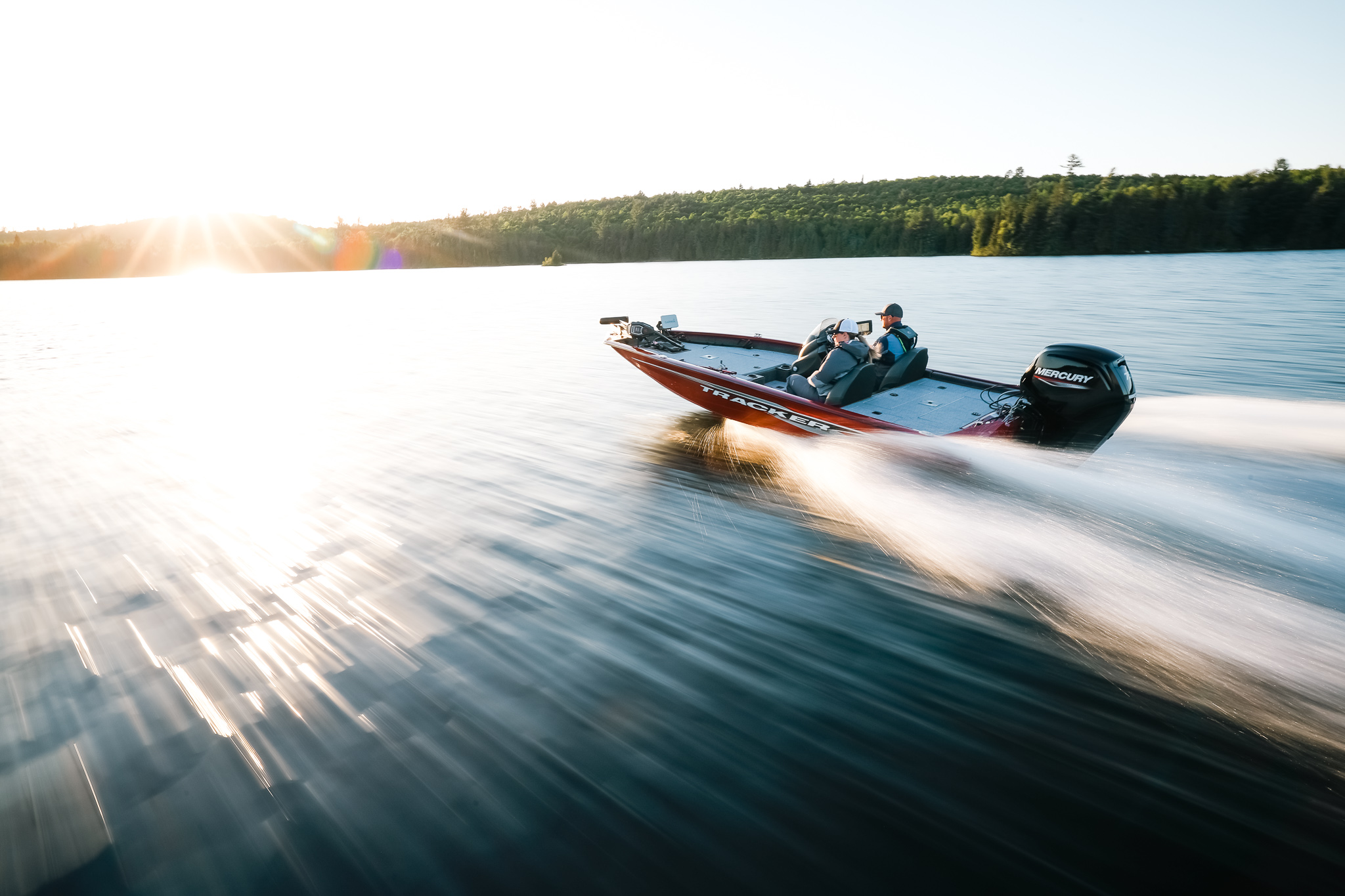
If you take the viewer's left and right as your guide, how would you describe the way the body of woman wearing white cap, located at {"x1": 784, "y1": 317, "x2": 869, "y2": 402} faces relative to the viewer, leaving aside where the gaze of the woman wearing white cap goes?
facing to the left of the viewer

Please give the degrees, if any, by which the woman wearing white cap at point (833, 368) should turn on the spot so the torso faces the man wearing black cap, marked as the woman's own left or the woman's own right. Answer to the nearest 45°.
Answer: approximately 135° to the woman's own right
